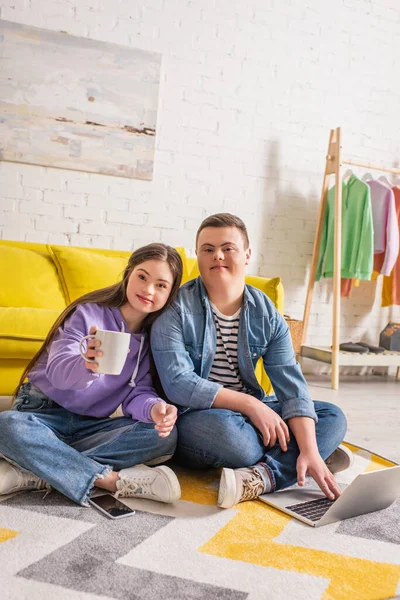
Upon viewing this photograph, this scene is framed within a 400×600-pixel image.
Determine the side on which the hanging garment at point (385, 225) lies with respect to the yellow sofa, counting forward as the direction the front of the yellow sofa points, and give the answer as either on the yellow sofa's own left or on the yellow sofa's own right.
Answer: on the yellow sofa's own left

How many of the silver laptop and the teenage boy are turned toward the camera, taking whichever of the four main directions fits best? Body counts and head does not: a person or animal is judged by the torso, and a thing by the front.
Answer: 1

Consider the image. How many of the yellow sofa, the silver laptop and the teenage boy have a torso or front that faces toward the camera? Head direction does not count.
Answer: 2

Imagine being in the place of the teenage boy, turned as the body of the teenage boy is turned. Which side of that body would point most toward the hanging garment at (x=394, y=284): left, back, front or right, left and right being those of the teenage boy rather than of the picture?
back

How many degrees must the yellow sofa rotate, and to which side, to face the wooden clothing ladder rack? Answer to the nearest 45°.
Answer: approximately 135° to its left

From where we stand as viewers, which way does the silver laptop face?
facing away from the viewer and to the left of the viewer

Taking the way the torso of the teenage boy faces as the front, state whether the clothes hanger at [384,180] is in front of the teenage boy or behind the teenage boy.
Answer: behind

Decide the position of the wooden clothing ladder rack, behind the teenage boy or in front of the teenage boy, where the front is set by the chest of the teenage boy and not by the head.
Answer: behind

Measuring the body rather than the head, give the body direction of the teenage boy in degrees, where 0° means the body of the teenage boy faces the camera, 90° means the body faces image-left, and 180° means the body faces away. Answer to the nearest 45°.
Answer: approximately 0°

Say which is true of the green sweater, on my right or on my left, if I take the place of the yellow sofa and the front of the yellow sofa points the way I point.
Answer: on my left

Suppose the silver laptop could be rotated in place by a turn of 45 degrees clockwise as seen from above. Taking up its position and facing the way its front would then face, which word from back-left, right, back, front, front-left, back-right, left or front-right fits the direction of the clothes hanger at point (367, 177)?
front
